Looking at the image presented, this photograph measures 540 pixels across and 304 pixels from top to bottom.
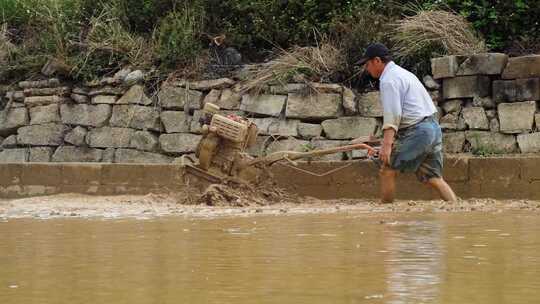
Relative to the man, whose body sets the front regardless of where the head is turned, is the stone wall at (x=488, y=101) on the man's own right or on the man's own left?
on the man's own right

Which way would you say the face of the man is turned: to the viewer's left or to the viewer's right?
to the viewer's left

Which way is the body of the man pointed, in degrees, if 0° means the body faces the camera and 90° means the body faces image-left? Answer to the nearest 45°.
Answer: approximately 90°
